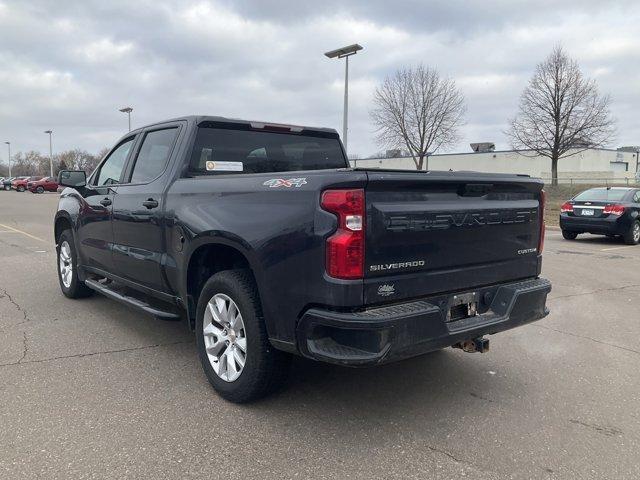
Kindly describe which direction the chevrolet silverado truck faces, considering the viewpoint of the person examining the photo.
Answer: facing away from the viewer and to the left of the viewer

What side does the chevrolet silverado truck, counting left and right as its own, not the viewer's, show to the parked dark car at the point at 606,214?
right

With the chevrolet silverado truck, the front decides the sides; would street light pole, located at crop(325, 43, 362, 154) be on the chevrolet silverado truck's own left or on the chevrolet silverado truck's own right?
on the chevrolet silverado truck's own right

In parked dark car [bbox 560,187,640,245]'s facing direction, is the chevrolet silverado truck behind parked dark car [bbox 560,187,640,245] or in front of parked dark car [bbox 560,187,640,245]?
behind

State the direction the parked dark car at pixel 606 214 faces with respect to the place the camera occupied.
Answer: facing away from the viewer and to the right of the viewer

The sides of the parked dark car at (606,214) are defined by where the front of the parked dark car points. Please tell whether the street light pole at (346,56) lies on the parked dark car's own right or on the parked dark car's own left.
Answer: on the parked dark car's own left

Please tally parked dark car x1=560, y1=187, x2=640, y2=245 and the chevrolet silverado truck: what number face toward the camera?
0
